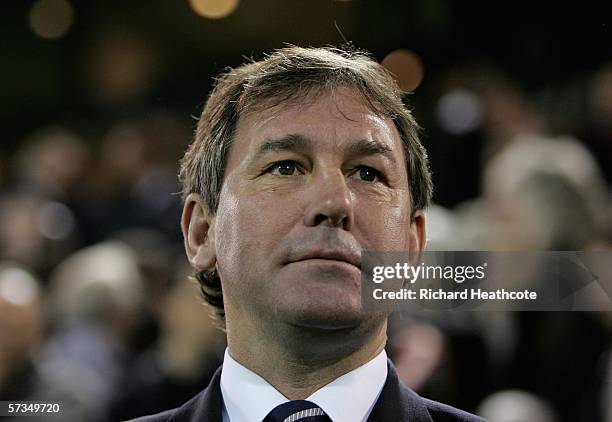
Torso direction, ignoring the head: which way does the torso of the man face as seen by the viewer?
toward the camera
